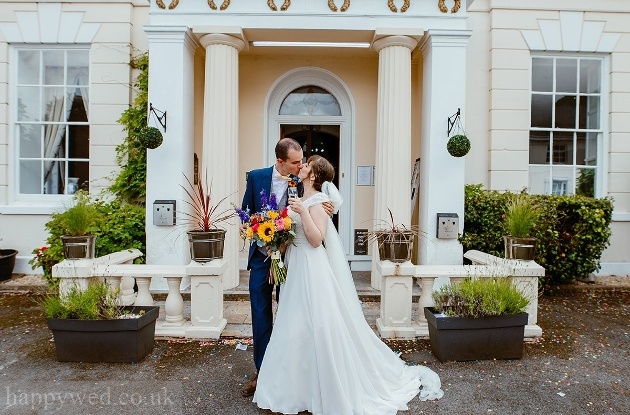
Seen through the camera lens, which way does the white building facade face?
facing the viewer

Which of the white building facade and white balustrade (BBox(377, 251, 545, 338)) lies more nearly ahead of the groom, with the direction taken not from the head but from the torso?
the white balustrade

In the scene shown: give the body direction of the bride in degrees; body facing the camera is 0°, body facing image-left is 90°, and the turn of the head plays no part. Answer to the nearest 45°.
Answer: approximately 90°

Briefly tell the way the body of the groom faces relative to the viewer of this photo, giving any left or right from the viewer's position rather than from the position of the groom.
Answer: facing the viewer and to the right of the viewer

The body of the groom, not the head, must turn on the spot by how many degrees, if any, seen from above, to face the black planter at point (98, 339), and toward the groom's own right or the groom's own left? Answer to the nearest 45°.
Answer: approximately 135° to the groom's own right

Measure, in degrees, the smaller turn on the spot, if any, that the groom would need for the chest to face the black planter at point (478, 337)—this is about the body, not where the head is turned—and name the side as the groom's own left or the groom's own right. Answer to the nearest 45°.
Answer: approximately 45° to the groom's own left

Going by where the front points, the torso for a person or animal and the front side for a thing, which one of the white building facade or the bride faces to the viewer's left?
the bride

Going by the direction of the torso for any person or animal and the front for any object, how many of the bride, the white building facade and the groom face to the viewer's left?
1

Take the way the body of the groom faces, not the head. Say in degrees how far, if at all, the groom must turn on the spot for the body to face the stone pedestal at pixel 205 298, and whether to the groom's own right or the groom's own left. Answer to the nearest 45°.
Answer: approximately 180°

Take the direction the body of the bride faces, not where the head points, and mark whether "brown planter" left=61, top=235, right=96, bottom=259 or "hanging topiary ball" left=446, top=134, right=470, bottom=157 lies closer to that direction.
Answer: the brown planter

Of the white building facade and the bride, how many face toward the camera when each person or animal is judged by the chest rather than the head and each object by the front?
1

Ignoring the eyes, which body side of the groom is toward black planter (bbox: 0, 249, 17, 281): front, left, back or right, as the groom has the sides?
back

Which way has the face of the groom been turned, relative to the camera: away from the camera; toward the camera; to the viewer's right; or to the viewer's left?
to the viewer's right

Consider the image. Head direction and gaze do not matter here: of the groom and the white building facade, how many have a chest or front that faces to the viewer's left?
0

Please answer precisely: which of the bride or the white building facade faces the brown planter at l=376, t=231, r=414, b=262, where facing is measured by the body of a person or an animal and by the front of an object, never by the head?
the white building facade

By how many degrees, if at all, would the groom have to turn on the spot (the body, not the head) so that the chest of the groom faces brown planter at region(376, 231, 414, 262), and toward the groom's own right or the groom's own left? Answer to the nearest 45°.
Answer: approximately 90° to the groom's own left
